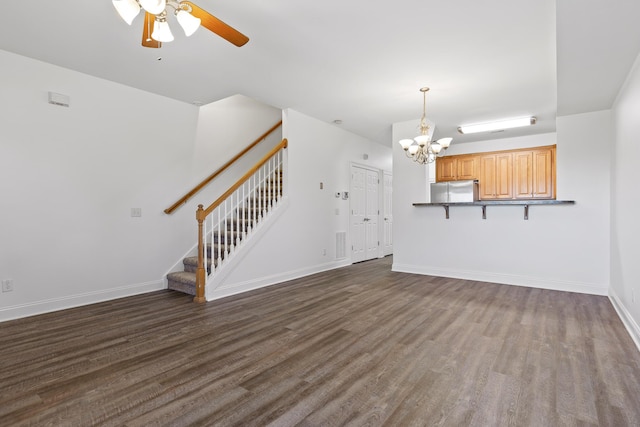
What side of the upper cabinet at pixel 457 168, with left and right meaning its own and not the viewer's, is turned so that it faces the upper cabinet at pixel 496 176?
left

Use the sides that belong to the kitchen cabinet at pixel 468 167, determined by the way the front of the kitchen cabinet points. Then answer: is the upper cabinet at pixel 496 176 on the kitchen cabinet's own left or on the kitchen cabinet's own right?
on the kitchen cabinet's own left

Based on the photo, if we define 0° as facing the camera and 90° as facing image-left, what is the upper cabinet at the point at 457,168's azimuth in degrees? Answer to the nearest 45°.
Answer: approximately 0°

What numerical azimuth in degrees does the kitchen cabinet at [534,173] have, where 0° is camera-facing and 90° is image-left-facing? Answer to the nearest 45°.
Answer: approximately 0°

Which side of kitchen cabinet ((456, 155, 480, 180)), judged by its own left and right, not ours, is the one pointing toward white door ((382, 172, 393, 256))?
right

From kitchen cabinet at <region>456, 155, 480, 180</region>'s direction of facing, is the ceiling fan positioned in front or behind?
in front

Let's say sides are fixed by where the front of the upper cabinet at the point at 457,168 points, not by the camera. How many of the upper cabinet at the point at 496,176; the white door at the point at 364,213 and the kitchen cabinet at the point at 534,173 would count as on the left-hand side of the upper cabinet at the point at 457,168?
2

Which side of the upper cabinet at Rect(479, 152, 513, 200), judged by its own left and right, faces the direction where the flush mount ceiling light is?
front

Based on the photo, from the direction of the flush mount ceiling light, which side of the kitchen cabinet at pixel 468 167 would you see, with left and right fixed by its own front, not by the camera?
front

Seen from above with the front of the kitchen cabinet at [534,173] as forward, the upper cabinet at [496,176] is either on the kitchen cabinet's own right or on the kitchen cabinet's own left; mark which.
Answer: on the kitchen cabinet's own right

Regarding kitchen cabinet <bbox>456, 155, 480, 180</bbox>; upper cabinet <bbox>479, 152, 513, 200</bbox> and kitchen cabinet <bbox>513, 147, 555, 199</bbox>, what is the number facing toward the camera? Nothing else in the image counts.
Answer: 3

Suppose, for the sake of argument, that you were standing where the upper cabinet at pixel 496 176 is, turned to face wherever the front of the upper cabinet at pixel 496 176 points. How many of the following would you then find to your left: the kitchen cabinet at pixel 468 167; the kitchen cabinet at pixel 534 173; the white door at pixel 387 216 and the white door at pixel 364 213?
1

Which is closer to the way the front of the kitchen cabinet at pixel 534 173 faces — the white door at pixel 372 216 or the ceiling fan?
the ceiling fan

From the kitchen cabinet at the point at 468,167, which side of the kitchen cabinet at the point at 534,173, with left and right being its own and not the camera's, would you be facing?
right

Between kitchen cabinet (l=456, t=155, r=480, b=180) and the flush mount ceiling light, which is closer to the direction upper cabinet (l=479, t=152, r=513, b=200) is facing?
the flush mount ceiling light
